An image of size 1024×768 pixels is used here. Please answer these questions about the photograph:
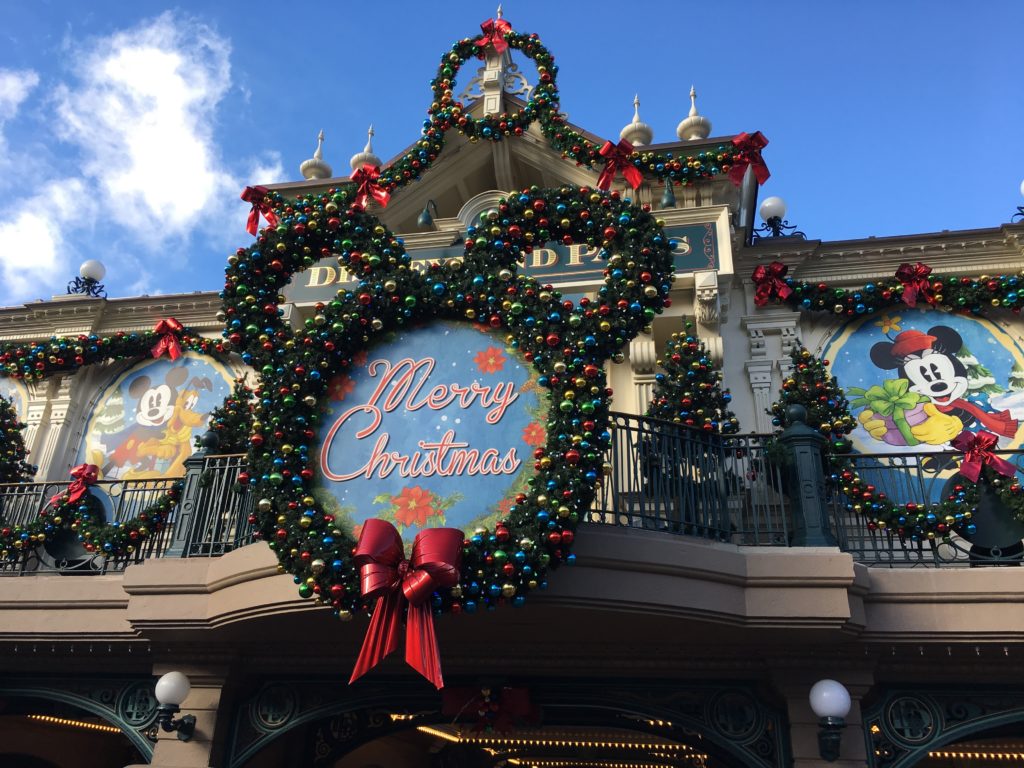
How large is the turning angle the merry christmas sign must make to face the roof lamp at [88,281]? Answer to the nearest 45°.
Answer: approximately 135° to its right

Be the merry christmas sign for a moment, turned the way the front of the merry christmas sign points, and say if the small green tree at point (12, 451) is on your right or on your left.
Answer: on your right

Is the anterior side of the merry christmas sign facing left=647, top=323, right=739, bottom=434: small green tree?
no

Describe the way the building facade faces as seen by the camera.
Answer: facing the viewer

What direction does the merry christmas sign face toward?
toward the camera

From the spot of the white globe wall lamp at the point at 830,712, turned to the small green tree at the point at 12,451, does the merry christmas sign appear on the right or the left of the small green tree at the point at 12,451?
left

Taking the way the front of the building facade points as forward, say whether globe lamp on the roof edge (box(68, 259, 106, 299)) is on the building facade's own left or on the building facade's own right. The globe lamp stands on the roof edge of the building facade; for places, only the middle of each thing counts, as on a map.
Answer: on the building facade's own right

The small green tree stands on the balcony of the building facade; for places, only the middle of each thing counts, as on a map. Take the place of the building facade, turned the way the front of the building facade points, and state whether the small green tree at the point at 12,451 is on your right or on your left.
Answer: on your right

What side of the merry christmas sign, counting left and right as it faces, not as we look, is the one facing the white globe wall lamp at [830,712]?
left
